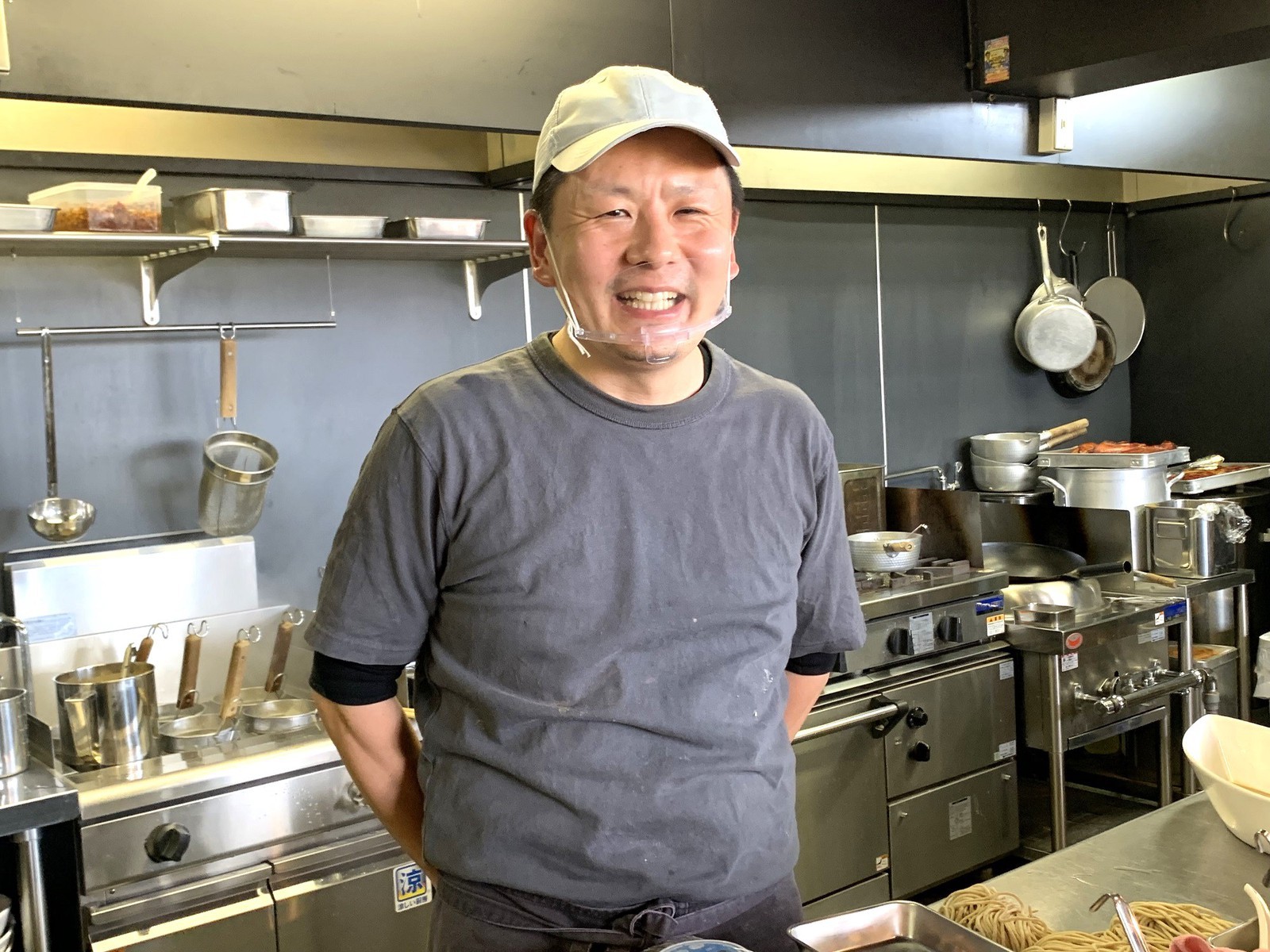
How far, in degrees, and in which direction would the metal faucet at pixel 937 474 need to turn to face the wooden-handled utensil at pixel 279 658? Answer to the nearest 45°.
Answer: approximately 45° to its left

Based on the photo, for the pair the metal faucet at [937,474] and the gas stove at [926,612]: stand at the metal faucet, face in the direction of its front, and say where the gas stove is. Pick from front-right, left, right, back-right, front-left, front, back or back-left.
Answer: left

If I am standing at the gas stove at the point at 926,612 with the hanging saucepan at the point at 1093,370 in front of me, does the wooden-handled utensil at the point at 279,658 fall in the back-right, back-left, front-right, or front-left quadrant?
back-left

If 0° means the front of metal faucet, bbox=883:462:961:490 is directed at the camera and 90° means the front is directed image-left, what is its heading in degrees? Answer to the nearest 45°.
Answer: approximately 90°

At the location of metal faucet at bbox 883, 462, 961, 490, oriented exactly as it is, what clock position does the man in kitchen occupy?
The man in kitchen is roughly at 9 o'clock from the metal faucet.

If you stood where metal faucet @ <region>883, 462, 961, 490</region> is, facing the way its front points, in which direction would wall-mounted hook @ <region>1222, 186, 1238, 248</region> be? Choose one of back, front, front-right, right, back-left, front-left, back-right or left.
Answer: back-right

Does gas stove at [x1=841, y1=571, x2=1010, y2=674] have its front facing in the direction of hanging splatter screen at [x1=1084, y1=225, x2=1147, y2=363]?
no

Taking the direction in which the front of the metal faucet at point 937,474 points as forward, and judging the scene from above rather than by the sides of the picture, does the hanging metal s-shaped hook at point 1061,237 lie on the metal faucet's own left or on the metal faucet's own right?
on the metal faucet's own left

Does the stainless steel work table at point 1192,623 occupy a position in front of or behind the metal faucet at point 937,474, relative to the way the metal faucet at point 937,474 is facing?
behind

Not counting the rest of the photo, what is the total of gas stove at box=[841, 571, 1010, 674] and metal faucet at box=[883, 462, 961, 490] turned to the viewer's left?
1

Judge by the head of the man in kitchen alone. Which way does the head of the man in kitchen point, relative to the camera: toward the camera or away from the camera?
toward the camera

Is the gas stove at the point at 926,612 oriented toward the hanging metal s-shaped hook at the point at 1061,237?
no

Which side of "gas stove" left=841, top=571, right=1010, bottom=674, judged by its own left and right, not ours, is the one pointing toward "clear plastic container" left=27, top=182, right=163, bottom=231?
right

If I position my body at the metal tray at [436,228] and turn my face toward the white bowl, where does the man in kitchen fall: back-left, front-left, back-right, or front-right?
front-right

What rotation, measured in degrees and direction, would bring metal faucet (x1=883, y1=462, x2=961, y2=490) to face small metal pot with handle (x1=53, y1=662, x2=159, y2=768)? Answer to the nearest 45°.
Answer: approximately 45° to its left

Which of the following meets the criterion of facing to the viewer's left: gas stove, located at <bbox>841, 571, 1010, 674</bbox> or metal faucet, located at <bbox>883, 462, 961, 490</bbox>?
the metal faucet

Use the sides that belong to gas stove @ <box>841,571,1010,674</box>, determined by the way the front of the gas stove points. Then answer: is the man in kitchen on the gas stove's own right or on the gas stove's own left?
on the gas stove's own right
